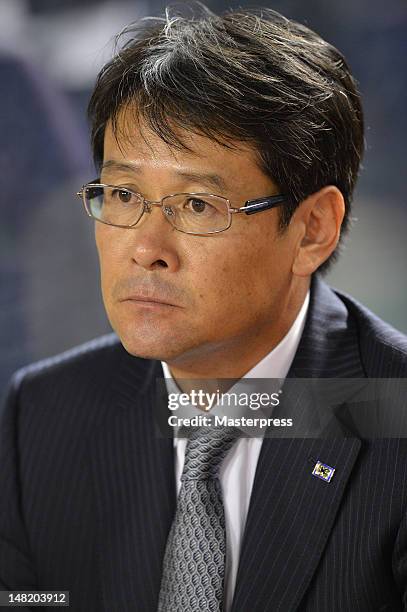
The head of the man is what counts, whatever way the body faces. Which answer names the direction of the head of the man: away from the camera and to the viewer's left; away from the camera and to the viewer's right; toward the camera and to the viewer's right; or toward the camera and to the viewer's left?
toward the camera and to the viewer's left

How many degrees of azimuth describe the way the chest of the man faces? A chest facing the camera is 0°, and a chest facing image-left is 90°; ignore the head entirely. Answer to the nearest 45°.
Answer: approximately 45°
